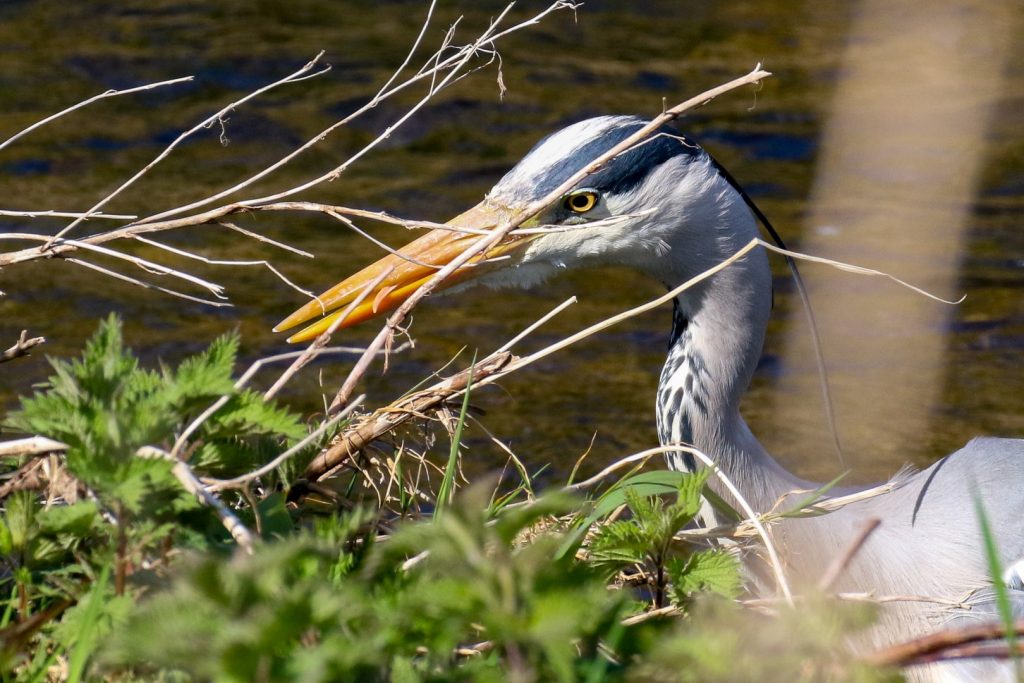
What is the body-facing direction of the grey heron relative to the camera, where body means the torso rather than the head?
to the viewer's left

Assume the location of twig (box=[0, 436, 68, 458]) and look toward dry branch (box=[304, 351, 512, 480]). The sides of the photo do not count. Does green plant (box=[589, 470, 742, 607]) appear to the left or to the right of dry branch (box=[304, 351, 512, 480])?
right

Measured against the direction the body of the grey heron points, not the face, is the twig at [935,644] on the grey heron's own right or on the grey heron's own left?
on the grey heron's own left

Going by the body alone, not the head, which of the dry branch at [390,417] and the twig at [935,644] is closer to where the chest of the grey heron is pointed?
the dry branch

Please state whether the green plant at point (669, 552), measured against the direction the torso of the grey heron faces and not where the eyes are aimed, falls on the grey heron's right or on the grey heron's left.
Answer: on the grey heron's left

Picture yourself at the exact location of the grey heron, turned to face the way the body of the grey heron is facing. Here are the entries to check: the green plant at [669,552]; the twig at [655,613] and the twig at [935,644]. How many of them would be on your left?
3

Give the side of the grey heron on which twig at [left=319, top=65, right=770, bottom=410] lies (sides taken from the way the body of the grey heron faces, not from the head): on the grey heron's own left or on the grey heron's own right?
on the grey heron's own left

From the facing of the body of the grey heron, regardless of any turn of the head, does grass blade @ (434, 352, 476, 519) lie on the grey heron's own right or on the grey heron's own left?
on the grey heron's own left

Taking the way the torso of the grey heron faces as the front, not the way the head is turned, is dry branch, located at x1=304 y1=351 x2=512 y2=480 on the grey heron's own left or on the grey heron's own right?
on the grey heron's own left
